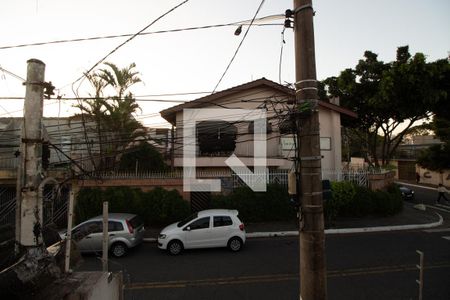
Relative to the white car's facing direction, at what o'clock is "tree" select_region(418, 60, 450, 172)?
The tree is roughly at 5 o'clock from the white car.

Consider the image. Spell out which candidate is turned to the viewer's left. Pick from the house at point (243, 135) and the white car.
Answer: the white car

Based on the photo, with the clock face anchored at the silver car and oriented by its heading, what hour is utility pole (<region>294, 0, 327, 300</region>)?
The utility pole is roughly at 7 o'clock from the silver car.

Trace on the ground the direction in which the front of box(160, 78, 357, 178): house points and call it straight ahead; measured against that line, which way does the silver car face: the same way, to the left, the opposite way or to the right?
to the right

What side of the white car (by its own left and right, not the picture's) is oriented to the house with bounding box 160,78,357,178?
right

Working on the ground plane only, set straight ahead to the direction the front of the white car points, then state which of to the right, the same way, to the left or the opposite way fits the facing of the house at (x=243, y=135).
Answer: to the left

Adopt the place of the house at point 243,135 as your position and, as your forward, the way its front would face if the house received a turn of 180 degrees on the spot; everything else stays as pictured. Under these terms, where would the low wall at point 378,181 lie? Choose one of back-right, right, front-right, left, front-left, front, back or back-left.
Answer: right

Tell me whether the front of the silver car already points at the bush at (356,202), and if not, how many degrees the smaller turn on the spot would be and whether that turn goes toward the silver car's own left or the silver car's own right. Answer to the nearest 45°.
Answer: approximately 135° to the silver car's own right

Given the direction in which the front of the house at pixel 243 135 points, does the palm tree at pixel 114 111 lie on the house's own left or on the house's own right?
on the house's own right

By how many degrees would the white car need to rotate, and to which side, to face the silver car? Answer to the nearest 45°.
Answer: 0° — it already faces it

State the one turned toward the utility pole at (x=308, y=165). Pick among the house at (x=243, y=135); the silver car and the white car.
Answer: the house

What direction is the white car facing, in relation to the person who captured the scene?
facing to the left of the viewer

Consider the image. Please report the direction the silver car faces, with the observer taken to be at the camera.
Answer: facing away from the viewer and to the left of the viewer
